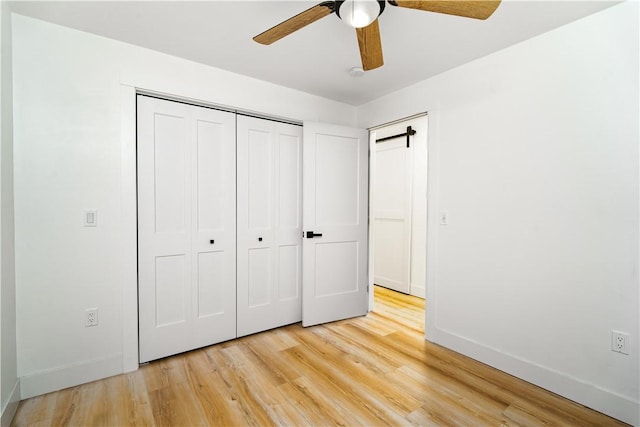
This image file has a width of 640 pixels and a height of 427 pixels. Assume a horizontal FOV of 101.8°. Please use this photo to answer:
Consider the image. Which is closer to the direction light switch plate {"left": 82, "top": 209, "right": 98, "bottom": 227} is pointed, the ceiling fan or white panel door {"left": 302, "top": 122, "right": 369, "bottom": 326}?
the ceiling fan

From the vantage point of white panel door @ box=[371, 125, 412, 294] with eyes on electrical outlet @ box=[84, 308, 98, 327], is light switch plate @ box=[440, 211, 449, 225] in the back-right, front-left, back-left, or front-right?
front-left

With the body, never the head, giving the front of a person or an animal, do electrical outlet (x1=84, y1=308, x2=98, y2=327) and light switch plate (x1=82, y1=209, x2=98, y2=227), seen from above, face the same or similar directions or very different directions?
same or similar directions

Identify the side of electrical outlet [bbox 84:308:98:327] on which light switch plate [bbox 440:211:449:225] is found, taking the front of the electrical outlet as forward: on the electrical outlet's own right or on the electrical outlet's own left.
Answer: on the electrical outlet's own left

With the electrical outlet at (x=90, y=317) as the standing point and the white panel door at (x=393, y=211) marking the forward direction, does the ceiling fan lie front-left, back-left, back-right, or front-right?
front-right

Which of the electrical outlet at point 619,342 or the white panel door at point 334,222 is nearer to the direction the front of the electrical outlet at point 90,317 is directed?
the electrical outlet

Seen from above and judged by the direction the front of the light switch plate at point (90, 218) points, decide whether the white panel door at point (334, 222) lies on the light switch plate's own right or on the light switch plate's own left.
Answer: on the light switch plate's own left

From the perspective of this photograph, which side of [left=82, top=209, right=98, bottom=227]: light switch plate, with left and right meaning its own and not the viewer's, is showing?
front

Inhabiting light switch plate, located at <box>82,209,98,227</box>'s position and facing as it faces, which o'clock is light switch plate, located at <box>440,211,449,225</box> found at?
light switch plate, located at <box>440,211,449,225</box> is roughly at 10 o'clock from light switch plate, located at <box>82,209,98,227</box>.

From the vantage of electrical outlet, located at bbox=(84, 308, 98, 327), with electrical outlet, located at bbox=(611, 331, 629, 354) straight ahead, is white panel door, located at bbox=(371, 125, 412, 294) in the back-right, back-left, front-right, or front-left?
front-left

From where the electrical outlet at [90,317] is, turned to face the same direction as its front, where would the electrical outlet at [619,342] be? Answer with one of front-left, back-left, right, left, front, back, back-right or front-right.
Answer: front-left

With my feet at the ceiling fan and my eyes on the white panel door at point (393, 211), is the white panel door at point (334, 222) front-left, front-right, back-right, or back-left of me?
front-left
